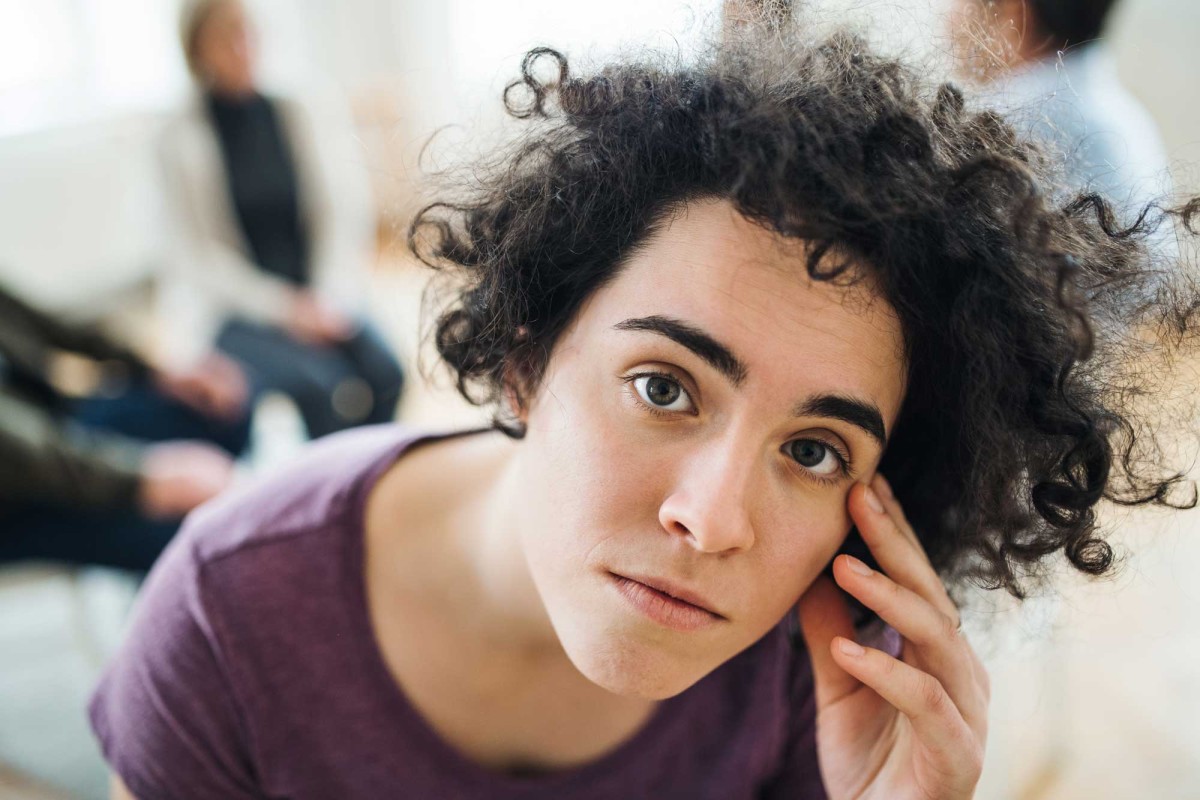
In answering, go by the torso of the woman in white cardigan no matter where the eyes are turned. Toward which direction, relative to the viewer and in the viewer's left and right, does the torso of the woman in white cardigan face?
facing the viewer and to the right of the viewer

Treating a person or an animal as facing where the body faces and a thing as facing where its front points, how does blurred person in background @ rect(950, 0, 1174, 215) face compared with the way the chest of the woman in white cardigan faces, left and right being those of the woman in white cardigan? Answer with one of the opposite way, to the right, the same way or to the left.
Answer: the opposite way

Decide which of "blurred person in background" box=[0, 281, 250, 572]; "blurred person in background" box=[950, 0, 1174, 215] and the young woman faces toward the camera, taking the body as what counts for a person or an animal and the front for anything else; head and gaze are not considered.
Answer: the young woman

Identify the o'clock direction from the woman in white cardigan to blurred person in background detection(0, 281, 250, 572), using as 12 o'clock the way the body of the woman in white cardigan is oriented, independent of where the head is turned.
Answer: The blurred person in background is roughly at 2 o'clock from the woman in white cardigan.

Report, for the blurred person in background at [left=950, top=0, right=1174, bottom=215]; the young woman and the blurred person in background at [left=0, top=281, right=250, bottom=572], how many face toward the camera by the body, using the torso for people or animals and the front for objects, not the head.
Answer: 1

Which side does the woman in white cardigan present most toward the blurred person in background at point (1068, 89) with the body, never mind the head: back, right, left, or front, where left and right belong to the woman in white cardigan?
front

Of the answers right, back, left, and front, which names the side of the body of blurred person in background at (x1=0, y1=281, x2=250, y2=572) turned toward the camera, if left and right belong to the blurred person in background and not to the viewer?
right

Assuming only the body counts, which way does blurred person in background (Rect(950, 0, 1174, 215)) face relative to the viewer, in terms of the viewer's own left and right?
facing to the left of the viewer

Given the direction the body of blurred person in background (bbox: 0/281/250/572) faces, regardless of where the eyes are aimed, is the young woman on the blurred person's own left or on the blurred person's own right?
on the blurred person's own right

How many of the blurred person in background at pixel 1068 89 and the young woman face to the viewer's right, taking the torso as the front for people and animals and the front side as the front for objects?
0

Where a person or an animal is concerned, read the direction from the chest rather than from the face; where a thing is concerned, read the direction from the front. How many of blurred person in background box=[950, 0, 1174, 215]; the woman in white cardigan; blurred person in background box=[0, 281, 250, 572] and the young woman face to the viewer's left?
1

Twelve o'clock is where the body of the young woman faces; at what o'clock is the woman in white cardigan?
The woman in white cardigan is roughly at 5 o'clock from the young woman.

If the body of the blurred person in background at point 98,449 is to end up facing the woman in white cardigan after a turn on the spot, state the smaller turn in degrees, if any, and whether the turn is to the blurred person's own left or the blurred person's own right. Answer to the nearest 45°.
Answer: approximately 45° to the blurred person's own left

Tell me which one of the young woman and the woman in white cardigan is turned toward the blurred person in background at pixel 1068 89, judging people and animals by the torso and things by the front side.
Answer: the woman in white cardigan

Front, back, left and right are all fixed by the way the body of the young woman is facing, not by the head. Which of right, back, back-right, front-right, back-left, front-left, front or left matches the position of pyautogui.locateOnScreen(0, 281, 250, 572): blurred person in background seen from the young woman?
back-right

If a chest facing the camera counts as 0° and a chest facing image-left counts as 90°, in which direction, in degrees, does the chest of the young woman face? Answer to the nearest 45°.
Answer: approximately 0°
